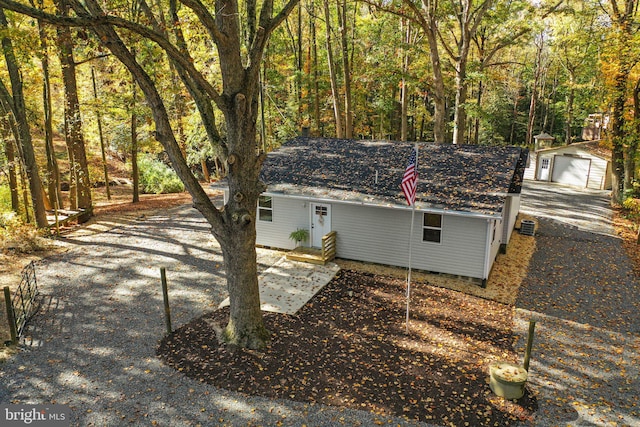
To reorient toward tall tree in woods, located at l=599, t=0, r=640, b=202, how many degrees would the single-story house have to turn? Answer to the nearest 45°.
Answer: approximately 135° to its left

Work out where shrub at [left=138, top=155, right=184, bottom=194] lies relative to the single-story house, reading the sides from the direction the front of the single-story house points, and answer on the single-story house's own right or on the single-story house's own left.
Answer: on the single-story house's own right

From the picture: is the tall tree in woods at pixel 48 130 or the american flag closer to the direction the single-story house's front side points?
the american flag

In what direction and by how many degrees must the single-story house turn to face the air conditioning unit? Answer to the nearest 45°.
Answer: approximately 135° to its left

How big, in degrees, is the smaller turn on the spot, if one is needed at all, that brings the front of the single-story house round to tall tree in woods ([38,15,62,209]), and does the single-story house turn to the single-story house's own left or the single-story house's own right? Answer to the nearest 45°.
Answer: approximately 90° to the single-story house's own right

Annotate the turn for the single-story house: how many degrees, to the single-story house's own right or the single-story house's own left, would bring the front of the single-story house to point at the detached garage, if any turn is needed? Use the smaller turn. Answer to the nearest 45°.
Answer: approximately 135° to the single-story house's own left

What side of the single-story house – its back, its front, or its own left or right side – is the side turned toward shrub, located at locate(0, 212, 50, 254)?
right

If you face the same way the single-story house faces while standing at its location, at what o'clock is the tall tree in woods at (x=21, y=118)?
The tall tree in woods is roughly at 3 o'clock from the single-story house.

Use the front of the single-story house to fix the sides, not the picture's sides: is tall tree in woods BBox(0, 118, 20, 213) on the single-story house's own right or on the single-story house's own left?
on the single-story house's own right

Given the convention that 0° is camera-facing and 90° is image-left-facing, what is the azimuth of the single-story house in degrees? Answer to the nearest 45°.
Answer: approximately 0°
